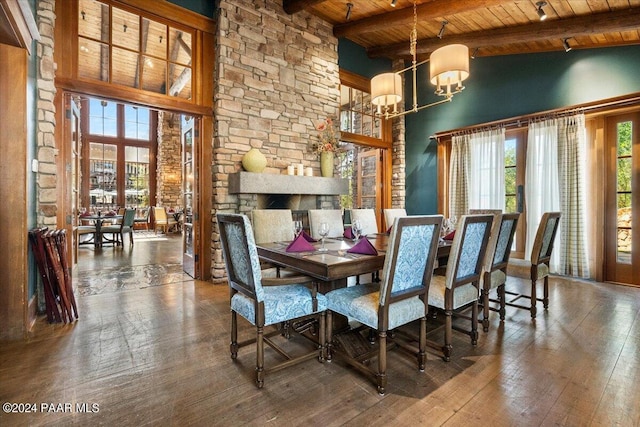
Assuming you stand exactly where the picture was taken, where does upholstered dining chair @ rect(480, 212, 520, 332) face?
facing away from the viewer and to the left of the viewer

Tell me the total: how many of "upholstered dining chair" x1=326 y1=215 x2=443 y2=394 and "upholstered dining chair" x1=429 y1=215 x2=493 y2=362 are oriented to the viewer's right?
0

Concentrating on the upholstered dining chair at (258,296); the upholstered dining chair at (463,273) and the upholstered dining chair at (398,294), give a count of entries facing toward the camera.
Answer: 0

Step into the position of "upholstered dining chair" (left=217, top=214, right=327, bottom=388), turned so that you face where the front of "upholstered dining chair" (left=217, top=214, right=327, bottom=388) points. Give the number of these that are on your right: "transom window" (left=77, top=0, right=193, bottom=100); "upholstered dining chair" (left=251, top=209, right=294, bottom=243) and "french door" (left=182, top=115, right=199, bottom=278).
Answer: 0

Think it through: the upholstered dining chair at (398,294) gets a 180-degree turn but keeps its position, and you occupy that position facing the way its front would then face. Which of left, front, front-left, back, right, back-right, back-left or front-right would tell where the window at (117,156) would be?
back

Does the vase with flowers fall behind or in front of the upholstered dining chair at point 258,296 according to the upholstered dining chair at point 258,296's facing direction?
in front

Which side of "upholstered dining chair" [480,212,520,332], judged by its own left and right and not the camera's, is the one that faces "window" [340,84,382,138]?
front

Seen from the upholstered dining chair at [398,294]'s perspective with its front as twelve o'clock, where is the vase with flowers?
The vase with flowers is roughly at 1 o'clock from the upholstered dining chair.

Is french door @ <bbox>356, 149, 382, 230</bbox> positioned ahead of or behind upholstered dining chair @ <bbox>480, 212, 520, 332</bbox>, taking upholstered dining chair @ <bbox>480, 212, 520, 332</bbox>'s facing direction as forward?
ahead

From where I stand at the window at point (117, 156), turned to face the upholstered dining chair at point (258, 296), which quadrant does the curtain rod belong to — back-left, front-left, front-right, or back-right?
front-left

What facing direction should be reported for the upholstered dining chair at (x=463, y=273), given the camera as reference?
facing away from the viewer and to the left of the viewer

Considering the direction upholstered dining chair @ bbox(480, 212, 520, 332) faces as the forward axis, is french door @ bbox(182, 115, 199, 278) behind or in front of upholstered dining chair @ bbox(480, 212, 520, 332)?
in front

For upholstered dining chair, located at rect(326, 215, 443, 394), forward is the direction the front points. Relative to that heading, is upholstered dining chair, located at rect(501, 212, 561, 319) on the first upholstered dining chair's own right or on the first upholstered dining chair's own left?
on the first upholstered dining chair's own right

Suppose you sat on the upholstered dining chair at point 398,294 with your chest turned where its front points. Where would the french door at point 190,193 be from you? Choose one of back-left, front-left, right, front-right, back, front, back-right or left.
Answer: front
